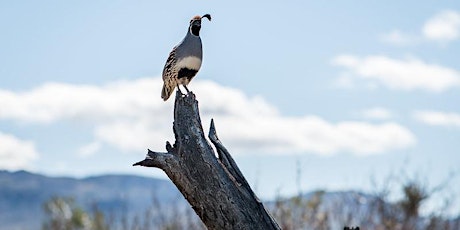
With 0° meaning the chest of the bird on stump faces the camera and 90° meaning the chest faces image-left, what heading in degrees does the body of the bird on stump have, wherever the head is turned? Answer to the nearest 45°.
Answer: approximately 315°
